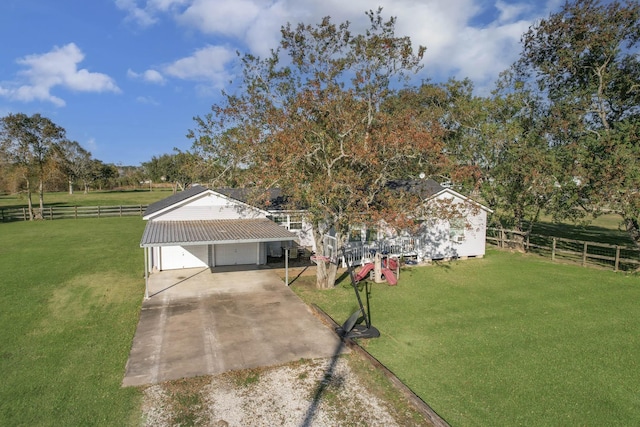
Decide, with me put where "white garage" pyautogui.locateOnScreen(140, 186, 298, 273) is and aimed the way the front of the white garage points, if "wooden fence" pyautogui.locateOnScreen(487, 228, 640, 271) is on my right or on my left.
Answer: on my left

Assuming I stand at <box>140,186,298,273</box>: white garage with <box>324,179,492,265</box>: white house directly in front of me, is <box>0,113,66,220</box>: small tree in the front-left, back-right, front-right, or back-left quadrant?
back-left

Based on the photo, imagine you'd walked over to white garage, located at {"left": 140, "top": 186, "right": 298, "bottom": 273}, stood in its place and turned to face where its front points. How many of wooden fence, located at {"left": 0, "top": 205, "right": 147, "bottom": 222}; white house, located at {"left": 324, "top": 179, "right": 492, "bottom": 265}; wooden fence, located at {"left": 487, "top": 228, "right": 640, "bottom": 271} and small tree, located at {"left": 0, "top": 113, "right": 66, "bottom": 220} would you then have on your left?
2

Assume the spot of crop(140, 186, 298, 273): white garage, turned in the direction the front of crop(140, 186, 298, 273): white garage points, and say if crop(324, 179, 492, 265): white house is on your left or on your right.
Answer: on your left

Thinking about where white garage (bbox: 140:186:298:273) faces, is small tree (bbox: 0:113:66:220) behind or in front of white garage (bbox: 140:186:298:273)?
behind

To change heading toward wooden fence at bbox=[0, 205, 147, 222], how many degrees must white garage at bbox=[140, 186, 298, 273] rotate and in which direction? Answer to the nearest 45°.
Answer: approximately 135° to its right

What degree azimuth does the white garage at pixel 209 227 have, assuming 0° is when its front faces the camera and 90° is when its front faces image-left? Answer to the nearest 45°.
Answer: approximately 0°
